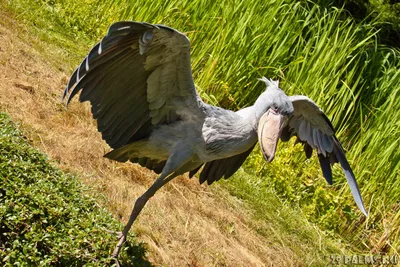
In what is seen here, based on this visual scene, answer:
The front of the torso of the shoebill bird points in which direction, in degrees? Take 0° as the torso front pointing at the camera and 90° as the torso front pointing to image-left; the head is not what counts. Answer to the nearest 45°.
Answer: approximately 315°
